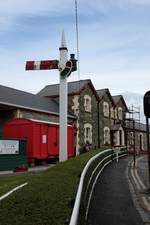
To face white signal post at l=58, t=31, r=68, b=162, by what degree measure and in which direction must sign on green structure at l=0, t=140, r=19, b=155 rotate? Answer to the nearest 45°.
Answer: approximately 45° to its left

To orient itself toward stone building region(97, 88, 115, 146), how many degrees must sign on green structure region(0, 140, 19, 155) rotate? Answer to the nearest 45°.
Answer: approximately 135° to its left

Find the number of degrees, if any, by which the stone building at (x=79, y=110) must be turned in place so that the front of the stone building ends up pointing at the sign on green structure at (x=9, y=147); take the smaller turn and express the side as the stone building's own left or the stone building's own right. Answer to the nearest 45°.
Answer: approximately 45° to the stone building's own right
